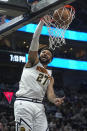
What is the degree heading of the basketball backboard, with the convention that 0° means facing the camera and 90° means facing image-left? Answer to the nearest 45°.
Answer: approximately 225°

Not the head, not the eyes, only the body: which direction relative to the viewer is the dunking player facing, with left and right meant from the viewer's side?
facing the viewer and to the right of the viewer

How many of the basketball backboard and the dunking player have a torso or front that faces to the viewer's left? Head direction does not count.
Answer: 0
